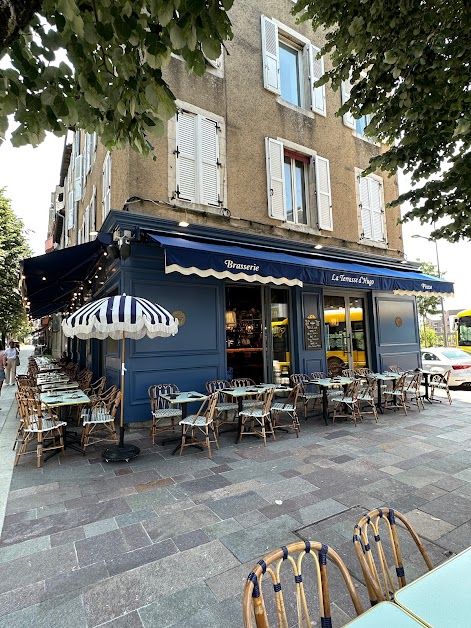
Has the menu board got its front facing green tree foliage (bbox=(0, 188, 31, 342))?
no

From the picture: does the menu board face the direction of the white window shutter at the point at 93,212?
no

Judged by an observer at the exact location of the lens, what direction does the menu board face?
facing the viewer

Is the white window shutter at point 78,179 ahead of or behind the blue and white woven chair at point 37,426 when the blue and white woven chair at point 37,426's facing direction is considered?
ahead

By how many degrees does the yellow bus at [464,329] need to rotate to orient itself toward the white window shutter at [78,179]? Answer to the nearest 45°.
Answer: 0° — it already faces it

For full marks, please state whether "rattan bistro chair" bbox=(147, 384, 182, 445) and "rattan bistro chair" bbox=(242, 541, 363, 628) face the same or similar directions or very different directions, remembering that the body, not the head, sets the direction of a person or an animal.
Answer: same or similar directions

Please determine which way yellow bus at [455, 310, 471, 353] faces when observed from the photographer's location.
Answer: facing the viewer and to the left of the viewer

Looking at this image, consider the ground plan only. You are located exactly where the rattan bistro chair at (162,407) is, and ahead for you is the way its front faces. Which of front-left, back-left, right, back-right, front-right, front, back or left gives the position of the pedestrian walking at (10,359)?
back

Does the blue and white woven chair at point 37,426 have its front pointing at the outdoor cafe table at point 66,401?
yes

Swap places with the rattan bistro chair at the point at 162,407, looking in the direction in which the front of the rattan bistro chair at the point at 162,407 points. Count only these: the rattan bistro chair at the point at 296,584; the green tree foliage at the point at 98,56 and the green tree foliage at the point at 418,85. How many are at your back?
0

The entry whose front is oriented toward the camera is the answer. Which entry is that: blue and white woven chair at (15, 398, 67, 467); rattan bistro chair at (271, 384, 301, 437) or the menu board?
the menu board

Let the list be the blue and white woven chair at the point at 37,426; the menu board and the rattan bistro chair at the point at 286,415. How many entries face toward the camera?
1

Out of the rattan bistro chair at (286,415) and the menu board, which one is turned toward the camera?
the menu board
